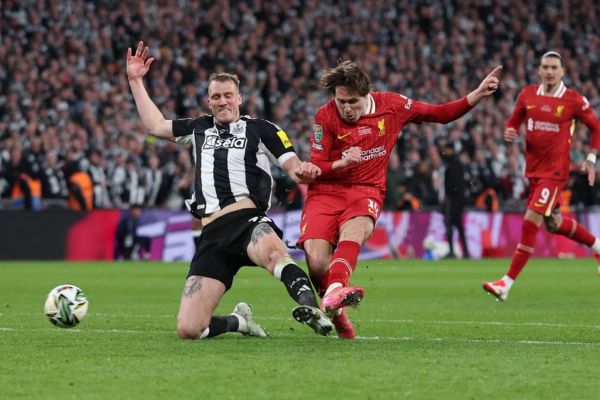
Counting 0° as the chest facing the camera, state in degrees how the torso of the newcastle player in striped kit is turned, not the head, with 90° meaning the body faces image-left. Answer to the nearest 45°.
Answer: approximately 0°

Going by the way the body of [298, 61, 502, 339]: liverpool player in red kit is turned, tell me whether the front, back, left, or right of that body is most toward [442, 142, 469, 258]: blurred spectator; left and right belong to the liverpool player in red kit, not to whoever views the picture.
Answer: back

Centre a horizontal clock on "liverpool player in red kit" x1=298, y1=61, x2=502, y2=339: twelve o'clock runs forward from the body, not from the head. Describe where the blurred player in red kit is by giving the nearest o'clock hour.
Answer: The blurred player in red kit is roughly at 7 o'clock from the liverpool player in red kit.

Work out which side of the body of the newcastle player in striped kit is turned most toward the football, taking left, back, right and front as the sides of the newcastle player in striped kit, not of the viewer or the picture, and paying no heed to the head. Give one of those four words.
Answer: right

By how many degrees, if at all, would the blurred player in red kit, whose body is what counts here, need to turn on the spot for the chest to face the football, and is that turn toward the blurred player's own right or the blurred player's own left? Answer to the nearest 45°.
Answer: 0° — they already face it

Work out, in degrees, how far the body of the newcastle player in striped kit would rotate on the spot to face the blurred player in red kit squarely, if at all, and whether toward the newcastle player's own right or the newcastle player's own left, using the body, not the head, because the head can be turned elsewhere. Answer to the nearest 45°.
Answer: approximately 135° to the newcastle player's own left

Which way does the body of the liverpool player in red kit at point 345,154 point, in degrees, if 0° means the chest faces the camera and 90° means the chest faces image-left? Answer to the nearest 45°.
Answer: approximately 0°

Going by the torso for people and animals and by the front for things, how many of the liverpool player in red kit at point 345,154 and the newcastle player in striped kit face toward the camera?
2

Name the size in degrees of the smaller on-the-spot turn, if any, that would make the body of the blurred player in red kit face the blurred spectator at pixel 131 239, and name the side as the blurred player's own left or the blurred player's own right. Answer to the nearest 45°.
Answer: approximately 90° to the blurred player's own right
